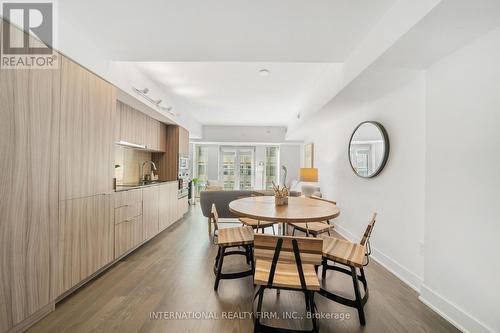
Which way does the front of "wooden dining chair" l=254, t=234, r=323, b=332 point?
away from the camera

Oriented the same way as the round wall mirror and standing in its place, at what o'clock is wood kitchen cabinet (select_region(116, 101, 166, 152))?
The wood kitchen cabinet is roughly at 1 o'clock from the round wall mirror.

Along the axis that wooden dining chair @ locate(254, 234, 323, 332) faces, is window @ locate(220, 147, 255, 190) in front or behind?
in front

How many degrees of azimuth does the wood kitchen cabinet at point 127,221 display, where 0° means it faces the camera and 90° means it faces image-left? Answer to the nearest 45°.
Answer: approximately 315°

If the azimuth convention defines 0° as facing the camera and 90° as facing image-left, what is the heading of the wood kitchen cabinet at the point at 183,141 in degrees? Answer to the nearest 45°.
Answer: approximately 270°

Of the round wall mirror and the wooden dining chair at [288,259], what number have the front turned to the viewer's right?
0

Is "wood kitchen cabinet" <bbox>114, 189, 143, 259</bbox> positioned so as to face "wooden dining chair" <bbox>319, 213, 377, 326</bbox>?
yes

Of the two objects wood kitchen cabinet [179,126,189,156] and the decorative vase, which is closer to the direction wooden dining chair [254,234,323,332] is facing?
the decorative vase

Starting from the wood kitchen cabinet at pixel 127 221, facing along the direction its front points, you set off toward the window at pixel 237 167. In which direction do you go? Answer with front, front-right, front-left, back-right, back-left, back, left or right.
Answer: left

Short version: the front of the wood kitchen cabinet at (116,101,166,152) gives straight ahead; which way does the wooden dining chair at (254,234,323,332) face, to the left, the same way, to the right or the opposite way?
to the left

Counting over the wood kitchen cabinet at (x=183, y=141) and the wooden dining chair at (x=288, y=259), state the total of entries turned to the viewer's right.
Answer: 1

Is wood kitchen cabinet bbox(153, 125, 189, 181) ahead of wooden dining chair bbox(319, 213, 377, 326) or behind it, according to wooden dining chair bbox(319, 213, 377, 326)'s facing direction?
ahead

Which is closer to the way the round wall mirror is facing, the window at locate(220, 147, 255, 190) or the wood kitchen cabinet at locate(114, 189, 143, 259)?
the wood kitchen cabinet

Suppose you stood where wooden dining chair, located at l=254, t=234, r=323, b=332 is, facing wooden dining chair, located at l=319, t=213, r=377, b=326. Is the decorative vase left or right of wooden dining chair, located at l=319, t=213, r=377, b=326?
left

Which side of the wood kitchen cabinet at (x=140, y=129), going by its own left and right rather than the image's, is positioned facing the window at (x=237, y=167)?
left

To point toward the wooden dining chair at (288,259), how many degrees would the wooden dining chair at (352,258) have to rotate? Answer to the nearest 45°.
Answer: approximately 90° to its left

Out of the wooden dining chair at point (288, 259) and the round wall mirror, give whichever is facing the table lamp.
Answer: the wooden dining chair
